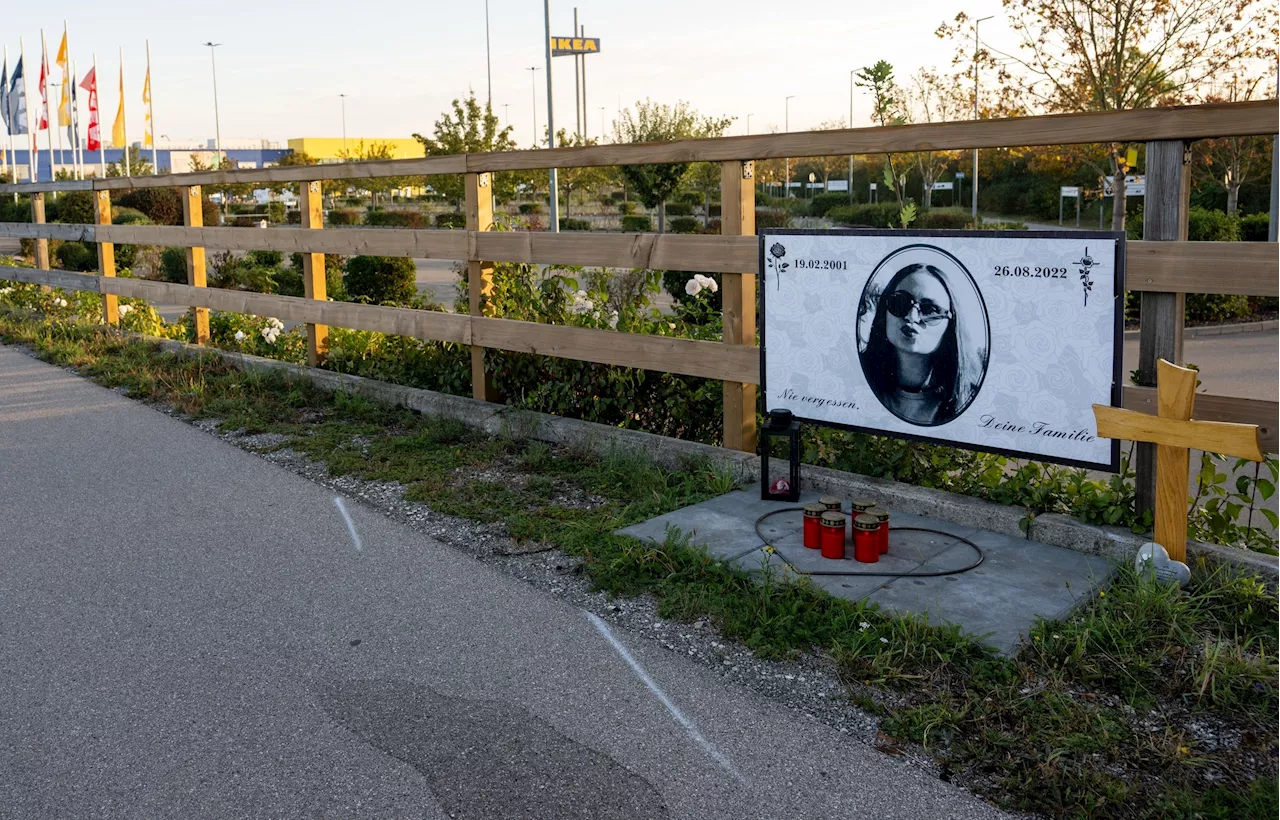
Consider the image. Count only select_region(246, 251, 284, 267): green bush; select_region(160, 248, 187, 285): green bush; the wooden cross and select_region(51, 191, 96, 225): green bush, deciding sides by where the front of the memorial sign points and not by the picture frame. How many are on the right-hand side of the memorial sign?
3

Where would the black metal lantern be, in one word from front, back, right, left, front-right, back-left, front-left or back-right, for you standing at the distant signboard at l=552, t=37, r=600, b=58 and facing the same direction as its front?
front

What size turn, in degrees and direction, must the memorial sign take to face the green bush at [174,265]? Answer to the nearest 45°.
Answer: approximately 90° to its right

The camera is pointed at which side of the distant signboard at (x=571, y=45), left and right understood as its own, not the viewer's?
front

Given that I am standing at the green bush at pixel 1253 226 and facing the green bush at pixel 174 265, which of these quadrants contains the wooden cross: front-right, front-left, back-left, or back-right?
front-left

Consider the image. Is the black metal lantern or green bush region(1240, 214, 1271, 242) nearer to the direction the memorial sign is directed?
the black metal lantern

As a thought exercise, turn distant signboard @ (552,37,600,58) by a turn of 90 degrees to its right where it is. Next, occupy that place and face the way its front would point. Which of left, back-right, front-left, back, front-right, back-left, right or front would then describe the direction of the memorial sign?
left

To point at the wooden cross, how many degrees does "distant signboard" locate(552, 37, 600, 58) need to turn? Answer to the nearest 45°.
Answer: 0° — it already faces it

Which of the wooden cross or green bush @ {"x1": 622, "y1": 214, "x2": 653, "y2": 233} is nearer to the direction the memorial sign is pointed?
the wooden cross

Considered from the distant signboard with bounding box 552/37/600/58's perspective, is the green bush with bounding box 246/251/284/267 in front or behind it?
in front

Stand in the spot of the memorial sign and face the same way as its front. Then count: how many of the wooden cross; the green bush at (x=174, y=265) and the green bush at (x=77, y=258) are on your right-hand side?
2

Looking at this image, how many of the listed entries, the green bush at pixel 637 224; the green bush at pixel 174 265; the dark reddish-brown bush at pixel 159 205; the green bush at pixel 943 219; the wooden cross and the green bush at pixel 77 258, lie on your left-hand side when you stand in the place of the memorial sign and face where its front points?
1

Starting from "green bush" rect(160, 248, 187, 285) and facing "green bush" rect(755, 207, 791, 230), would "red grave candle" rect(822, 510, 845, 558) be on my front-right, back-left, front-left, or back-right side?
back-right

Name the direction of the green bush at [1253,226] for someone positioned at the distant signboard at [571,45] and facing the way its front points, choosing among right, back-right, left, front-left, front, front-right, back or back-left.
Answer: front-left

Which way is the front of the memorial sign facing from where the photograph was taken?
facing the viewer and to the left of the viewer

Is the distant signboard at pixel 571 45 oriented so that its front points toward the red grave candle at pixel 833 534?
yes

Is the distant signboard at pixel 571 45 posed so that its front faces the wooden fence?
yes

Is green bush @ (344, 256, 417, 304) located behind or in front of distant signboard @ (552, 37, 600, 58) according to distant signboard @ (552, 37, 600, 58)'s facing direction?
in front

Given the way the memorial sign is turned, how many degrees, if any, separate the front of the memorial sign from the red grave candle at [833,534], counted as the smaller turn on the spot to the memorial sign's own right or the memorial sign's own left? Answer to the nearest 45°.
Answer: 0° — it already faces it
